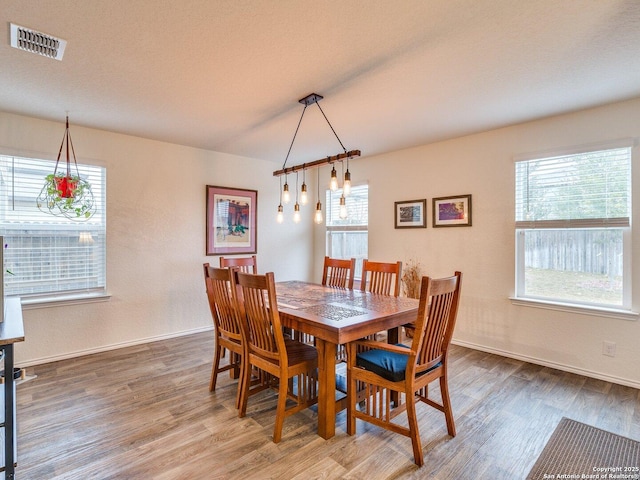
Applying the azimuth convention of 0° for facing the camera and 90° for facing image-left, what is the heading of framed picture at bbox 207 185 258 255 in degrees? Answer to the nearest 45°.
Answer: approximately 315°

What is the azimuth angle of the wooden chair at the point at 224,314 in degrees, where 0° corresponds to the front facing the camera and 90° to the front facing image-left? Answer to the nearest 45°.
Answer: approximately 225°

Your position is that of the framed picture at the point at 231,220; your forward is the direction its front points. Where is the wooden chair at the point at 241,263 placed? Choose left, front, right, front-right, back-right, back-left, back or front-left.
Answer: front-right

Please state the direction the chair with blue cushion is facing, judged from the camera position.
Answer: facing away from the viewer and to the left of the viewer

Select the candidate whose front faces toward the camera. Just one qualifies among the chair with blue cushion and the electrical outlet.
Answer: the electrical outlet

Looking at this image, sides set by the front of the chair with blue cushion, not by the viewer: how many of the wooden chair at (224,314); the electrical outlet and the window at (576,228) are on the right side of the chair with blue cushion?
2

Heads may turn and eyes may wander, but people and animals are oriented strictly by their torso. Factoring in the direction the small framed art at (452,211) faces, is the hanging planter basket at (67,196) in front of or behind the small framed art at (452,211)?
in front

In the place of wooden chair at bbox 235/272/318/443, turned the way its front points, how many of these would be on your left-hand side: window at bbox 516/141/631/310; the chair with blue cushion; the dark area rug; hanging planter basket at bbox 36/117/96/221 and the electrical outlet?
1

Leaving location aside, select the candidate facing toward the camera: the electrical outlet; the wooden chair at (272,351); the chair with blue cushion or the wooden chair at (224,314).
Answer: the electrical outlet

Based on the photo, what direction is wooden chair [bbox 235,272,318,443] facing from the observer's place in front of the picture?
facing away from the viewer and to the right of the viewer

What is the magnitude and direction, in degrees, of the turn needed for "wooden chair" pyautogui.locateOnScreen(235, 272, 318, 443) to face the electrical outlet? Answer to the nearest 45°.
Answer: approximately 45° to its right

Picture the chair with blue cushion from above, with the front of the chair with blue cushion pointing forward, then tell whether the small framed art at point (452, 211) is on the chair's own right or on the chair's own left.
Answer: on the chair's own right

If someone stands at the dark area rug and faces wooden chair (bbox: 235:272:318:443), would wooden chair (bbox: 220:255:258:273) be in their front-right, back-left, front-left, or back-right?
front-right

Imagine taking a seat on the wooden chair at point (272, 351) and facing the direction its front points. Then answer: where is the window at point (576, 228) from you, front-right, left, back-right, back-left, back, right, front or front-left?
front-right

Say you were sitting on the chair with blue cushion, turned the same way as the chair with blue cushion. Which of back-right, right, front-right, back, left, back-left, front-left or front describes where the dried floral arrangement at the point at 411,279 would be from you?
front-right

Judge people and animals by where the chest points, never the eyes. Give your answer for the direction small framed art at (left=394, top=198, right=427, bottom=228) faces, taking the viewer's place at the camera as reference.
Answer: facing the viewer and to the left of the viewer

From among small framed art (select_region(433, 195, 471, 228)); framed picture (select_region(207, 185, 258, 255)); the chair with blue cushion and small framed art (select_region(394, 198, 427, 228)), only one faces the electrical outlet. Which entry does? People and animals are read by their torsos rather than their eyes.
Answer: the framed picture

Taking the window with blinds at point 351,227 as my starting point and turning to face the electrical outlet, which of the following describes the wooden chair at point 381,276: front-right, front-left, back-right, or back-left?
front-right

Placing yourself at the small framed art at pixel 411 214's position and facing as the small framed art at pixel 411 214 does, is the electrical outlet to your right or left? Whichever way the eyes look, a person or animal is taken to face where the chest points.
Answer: on your left
